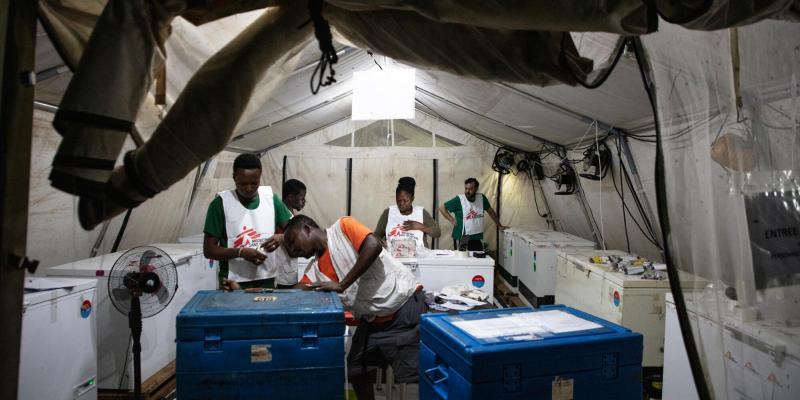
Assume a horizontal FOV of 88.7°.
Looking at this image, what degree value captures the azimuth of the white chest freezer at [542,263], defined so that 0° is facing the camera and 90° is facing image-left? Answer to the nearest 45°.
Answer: approximately 45°

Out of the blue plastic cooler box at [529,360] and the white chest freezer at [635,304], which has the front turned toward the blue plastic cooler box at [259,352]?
the white chest freezer

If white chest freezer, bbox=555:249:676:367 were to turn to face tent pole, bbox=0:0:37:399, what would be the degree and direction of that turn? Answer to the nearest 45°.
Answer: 0° — it already faces it

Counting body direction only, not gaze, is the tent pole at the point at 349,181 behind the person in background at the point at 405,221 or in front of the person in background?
behind

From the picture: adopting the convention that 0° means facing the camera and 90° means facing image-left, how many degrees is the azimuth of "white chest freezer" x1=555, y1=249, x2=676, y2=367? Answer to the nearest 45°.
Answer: approximately 45°

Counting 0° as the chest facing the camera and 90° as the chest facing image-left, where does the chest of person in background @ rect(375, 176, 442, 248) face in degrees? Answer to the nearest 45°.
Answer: approximately 0°

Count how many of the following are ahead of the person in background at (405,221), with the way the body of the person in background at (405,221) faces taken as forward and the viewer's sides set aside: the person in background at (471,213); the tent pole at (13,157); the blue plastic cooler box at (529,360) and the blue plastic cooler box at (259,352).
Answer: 3

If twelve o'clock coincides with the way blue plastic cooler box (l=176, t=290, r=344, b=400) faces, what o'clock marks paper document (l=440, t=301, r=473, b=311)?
The paper document is roughly at 8 o'clock from the blue plastic cooler box.

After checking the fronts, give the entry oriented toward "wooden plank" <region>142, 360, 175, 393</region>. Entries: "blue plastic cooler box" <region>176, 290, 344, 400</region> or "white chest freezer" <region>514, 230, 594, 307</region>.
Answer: the white chest freezer

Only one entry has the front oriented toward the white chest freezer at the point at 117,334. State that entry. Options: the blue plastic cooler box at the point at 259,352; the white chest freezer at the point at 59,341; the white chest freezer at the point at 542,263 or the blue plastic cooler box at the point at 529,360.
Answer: the white chest freezer at the point at 542,263

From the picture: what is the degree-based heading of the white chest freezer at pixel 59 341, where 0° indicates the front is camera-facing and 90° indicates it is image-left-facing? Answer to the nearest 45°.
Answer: approximately 315°

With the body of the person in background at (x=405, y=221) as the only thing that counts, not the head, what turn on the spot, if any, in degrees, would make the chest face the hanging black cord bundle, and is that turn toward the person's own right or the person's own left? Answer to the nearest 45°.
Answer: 0° — they already face it

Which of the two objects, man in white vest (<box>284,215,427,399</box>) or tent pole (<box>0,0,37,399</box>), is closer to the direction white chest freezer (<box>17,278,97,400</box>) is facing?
the man in white vest

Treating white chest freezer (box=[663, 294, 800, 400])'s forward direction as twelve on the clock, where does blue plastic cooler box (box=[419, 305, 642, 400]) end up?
The blue plastic cooler box is roughly at 1 o'clock from the white chest freezer.

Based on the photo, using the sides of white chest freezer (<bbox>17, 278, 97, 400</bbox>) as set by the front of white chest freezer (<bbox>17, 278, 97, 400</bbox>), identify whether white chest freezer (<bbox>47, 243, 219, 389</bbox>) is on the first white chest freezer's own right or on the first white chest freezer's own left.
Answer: on the first white chest freezer's own left

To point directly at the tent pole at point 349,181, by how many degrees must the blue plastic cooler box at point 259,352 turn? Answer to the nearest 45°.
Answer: approximately 180°

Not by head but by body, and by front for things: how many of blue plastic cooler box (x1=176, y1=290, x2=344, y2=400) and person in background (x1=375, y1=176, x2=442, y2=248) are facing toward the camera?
2

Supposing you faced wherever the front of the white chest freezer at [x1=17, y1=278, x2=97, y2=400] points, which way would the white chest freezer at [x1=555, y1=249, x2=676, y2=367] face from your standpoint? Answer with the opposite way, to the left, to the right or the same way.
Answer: the opposite way
